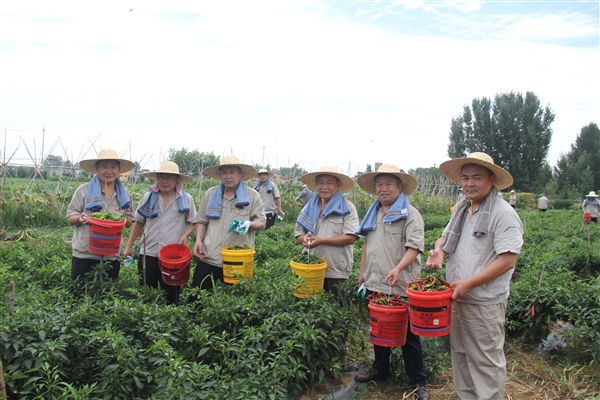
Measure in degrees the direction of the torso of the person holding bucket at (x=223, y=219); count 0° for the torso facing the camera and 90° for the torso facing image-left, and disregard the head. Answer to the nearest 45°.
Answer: approximately 0°

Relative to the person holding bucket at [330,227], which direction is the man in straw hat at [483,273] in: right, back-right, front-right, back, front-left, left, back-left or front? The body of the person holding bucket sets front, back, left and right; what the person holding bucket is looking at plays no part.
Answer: left

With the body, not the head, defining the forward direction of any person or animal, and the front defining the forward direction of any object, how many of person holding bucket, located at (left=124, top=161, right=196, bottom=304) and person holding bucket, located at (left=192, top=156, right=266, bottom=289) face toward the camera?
2

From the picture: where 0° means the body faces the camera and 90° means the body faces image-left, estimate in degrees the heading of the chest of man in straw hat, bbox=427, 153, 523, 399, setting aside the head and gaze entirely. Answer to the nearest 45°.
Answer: approximately 45°

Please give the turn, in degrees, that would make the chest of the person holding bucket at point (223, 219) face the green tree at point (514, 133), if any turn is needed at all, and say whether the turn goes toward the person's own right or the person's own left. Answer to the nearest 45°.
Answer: approximately 135° to the person's own left

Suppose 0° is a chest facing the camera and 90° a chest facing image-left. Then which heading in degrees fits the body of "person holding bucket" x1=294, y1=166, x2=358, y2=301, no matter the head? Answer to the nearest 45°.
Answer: approximately 45°
